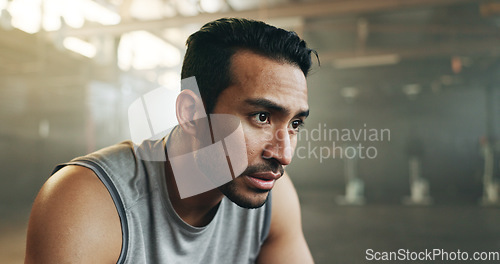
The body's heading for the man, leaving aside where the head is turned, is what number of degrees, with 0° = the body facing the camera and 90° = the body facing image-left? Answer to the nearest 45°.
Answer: approximately 315°
